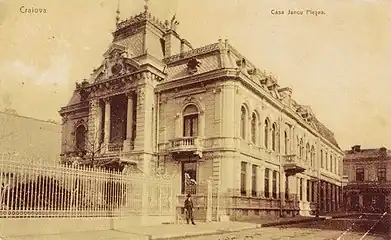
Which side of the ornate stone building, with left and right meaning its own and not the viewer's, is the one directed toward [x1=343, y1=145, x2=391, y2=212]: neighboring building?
back

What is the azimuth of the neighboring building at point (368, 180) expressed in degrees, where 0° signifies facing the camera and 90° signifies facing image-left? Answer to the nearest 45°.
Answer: approximately 0°

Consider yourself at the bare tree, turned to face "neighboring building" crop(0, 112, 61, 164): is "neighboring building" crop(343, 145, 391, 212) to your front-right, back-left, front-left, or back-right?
back-right

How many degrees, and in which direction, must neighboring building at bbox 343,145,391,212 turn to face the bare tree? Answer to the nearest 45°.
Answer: approximately 45° to its right

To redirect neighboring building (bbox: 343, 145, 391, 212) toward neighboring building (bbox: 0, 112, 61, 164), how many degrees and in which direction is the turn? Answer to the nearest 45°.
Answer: approximately 45° to its right

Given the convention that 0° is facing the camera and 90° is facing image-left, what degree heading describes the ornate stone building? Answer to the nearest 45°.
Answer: approximately 45°
